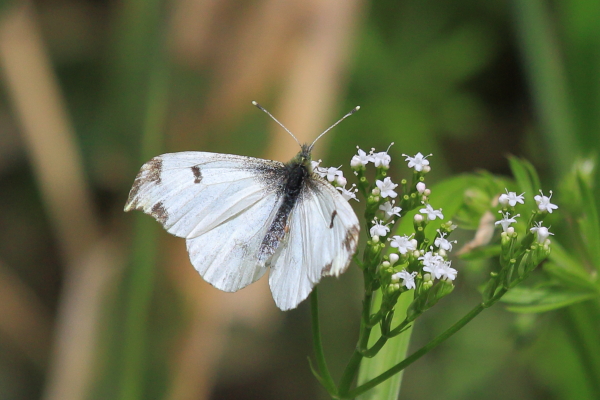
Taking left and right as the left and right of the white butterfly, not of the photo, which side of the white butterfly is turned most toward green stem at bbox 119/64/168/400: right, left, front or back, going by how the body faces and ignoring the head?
left

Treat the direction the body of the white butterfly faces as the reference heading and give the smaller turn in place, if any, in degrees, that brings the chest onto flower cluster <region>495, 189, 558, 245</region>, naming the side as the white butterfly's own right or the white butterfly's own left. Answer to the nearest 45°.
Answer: approximately 45° to the white butterfly's own right

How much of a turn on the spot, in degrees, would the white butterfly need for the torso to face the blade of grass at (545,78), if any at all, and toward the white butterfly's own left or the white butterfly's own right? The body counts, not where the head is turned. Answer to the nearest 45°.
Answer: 0° — it already faces it

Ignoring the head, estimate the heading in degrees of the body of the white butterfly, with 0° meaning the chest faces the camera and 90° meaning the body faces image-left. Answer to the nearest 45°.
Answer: approximately 225°
